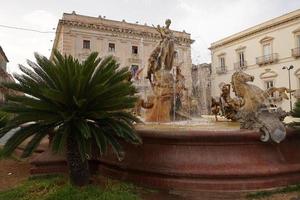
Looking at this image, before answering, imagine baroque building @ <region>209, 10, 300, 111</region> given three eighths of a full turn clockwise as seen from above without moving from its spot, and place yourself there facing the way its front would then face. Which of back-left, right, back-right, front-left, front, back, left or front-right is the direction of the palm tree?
back

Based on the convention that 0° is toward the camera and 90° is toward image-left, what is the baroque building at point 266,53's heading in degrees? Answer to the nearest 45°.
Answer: approximately 45°

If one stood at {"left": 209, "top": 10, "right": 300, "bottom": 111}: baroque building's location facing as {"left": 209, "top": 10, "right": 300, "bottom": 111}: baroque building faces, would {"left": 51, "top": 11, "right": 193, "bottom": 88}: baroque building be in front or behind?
in front

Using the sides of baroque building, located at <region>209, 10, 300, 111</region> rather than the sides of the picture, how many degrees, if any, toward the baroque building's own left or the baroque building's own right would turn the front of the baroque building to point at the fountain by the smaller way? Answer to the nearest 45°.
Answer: approximately 45° to the baroque building's own left

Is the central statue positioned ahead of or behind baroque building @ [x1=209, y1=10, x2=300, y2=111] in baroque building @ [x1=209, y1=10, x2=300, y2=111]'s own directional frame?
ahead
